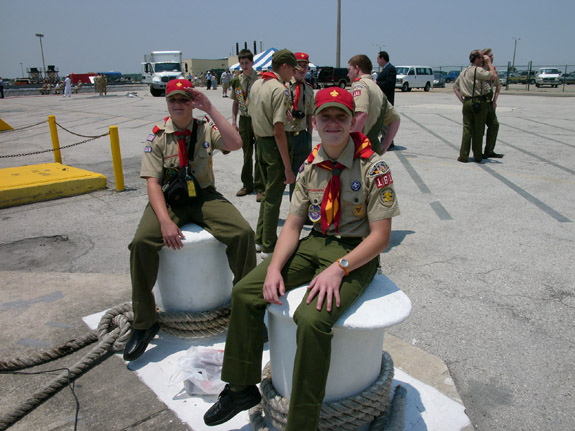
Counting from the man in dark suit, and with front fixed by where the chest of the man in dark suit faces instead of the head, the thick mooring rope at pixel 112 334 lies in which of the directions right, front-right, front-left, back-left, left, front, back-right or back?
left

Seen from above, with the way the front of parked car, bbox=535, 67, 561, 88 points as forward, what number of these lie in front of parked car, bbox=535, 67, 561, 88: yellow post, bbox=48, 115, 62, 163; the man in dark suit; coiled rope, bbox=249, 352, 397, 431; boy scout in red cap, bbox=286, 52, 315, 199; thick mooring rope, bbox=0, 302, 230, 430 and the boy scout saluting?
6

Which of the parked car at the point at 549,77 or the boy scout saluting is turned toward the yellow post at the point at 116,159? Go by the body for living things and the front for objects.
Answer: the parked car

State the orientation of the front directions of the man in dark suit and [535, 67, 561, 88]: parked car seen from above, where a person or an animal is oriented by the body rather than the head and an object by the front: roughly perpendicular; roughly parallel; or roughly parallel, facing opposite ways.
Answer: roughly perpendicular

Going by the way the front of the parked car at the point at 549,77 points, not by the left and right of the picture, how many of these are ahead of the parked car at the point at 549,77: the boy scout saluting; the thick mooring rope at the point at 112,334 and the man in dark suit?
3

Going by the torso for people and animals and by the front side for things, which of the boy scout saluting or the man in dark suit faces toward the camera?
the boy scout saluting

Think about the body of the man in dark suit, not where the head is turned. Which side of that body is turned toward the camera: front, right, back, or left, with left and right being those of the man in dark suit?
left

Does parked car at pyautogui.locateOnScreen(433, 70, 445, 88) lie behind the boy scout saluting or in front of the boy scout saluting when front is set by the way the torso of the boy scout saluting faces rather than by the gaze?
behind

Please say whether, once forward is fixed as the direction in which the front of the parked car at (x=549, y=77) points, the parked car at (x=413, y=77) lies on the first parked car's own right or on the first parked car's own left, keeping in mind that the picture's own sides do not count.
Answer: on the first parked car's own right

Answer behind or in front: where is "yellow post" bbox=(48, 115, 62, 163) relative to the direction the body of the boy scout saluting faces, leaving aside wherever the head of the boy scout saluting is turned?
behind

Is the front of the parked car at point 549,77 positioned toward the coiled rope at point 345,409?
yes

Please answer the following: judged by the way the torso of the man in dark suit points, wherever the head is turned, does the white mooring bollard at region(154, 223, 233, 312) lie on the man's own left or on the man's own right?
on the man's own left

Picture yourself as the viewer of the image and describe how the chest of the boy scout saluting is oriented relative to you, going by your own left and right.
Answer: facing the viewer

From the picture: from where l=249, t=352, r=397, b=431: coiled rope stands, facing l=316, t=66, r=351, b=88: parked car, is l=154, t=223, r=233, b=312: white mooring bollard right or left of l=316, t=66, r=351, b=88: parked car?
left

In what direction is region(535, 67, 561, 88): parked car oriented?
toward the camera
